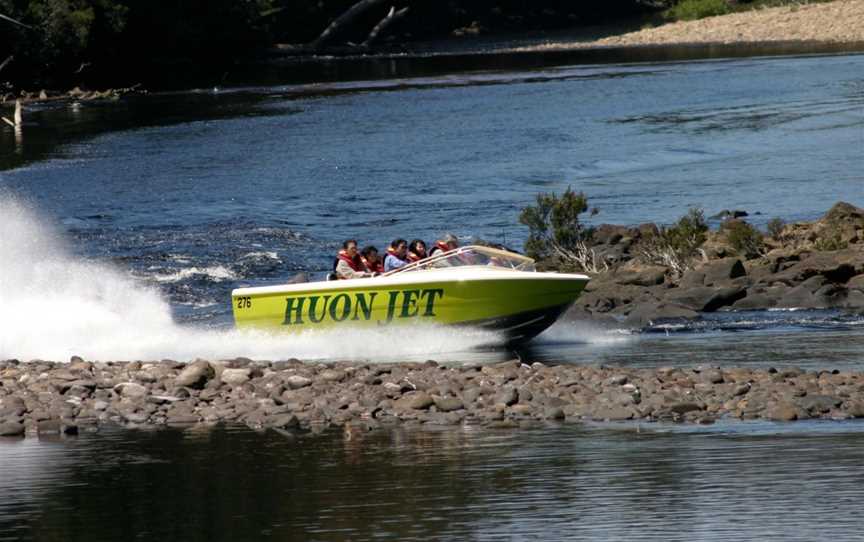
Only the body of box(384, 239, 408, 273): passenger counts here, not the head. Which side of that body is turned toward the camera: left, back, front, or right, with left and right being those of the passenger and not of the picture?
right

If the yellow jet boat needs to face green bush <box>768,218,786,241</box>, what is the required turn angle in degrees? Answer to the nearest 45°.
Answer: approximately 45° to its left

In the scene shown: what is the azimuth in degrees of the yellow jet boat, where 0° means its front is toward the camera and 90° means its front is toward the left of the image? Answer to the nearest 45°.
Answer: approximately 270°

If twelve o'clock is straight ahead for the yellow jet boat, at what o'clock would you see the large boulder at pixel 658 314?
The large boulder is roughly at 11 o'clock from the yellow jet boat.

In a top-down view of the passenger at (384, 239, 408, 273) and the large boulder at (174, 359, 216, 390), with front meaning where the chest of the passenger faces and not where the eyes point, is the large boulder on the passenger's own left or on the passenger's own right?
on the passenger's own right

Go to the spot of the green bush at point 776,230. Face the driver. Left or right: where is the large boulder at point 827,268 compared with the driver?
left

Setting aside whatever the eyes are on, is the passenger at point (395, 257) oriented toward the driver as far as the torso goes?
yes

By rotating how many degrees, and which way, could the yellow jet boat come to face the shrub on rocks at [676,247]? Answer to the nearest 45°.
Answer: approximately 45° to its left

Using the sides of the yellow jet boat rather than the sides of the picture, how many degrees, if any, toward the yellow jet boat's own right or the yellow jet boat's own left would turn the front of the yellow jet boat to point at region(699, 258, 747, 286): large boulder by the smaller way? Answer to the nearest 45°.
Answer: approximately 45° to the yellow jet boat's own left

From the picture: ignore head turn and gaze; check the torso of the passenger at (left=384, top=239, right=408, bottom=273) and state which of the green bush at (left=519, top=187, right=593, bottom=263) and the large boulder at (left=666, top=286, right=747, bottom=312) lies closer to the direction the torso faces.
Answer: the large boulder
